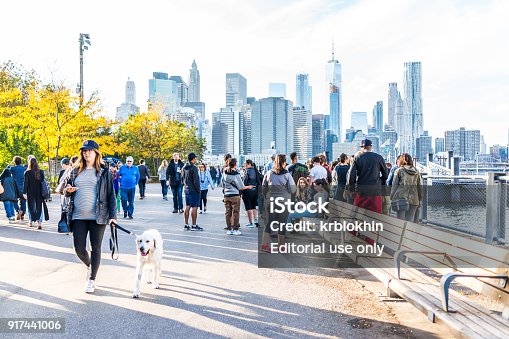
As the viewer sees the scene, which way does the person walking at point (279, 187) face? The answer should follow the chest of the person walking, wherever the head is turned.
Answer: away from the camera

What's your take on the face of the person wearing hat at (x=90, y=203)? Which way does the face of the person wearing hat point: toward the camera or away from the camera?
toward the camera

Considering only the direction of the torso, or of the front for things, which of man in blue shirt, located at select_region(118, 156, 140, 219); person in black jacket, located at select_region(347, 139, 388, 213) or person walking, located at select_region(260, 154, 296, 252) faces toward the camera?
the man in blue shirt

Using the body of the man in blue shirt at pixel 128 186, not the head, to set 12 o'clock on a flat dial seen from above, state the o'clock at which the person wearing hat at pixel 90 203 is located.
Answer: The person wearing hat is roughly at 12 o'clock from the man in blue shirt.

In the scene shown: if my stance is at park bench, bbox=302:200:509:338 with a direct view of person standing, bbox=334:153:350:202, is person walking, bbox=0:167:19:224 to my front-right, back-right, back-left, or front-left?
front-left

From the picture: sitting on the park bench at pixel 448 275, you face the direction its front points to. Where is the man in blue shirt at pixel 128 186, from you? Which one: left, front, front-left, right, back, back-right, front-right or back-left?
right

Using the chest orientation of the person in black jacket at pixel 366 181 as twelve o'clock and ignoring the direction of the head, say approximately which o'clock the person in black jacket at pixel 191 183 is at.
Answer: the person in black jacket at pixel 191 183 is roughly at 10 o'clock from the person in black jacket at pixel 366 181.

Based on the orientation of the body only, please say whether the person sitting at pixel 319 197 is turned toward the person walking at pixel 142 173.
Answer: no

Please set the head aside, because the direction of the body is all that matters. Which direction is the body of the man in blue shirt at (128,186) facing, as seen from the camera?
toward the camera

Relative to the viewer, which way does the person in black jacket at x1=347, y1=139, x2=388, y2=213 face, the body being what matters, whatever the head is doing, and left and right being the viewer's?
facing away from the viewer

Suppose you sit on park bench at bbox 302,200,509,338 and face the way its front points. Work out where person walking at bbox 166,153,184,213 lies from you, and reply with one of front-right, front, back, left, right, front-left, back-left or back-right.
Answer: right

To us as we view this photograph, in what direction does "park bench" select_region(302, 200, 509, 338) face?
facing the viewer and to the left of the viewer

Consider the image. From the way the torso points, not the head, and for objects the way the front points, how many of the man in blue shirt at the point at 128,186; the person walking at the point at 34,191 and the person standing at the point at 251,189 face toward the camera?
1
